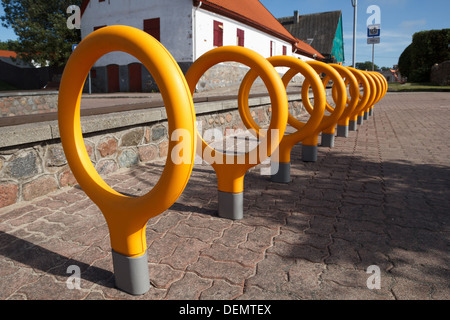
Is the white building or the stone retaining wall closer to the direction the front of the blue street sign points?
the stone retaining wall

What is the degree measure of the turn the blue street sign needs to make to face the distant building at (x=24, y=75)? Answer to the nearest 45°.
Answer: approximately 90° to its right

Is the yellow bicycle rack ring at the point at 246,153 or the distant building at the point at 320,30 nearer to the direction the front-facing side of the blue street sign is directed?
the yellow bicycle rack ring

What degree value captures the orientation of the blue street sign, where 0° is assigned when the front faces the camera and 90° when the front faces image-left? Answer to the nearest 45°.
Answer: approximately 0°

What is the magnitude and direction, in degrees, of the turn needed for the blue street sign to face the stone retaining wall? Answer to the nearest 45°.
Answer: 0° — it already faces it

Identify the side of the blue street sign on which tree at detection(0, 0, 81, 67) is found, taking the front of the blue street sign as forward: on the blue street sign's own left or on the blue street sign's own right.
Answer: on the blue street sign's own right

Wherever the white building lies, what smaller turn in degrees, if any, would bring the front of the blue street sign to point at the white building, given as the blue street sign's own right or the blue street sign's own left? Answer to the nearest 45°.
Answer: approximately 45° to the blue street sign's own right

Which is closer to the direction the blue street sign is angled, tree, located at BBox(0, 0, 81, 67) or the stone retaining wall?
the stone retaining wall

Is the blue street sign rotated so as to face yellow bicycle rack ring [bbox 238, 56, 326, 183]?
yes
